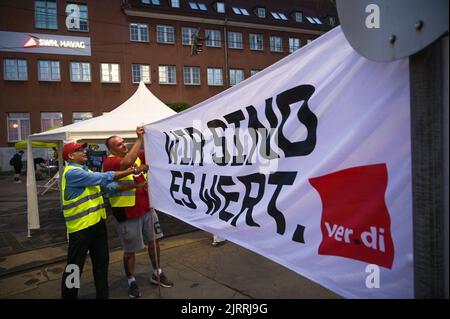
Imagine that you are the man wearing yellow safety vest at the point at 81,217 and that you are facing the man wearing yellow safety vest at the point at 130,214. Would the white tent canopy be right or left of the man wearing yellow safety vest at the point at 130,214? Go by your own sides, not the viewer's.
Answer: left

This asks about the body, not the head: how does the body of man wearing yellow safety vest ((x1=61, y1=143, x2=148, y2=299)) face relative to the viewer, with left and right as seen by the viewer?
facing to the right of the viewer

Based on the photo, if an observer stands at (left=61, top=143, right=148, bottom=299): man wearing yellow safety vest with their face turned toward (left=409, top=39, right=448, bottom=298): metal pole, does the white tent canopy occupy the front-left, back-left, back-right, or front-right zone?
back-left

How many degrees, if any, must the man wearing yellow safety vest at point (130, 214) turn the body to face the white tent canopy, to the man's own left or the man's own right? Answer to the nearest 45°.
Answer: approximately 135° to the man's own left

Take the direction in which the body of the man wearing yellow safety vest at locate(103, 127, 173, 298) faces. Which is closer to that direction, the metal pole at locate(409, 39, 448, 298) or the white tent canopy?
the metal pole

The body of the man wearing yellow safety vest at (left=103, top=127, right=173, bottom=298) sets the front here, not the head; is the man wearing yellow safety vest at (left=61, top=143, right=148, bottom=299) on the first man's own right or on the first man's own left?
on the first man's own right

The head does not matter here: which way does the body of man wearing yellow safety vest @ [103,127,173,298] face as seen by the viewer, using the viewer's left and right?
facing the viewer and to the right of the viewer

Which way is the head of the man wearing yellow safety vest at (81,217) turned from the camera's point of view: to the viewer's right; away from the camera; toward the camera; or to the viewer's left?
to the viewer's right

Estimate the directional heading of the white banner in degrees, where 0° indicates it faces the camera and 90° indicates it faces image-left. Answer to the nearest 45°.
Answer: approximately 45°

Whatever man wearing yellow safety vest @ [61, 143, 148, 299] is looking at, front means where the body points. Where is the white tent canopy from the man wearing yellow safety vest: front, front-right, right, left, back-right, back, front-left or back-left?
left
